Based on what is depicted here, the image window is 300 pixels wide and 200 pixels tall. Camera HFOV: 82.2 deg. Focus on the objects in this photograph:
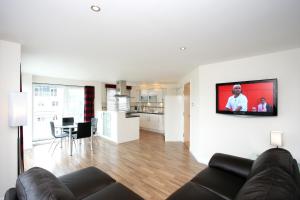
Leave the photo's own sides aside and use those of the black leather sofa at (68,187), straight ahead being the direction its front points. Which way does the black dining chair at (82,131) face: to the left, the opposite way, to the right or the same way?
to the left

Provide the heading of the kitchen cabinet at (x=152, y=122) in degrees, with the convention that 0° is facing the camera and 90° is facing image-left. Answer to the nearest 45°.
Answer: approximately 45°

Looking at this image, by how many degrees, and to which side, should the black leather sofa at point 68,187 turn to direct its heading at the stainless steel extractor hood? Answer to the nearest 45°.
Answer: approximately 45° to its left

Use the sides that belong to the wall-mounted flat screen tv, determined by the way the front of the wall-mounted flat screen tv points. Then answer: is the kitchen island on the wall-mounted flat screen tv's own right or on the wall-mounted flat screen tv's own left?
on the wall-mounted flat screen tv's own right

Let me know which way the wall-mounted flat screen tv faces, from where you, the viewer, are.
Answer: facing the viewer and to the left of the viewer

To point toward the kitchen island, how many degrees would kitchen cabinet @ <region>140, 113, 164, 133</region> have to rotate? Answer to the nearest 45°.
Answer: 0° — it already faces it

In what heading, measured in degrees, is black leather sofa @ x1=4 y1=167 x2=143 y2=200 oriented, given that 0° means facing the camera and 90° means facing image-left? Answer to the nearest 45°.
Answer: approximately 225°

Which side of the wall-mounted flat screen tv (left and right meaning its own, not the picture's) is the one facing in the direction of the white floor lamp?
front

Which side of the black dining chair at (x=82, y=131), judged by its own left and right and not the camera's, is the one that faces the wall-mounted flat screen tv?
back

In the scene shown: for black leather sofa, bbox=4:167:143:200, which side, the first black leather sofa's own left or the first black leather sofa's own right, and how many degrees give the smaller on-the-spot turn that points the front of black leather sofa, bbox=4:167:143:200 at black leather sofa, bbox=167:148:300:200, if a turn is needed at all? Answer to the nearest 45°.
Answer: approximately 45° to the first black leather sofa's own right
